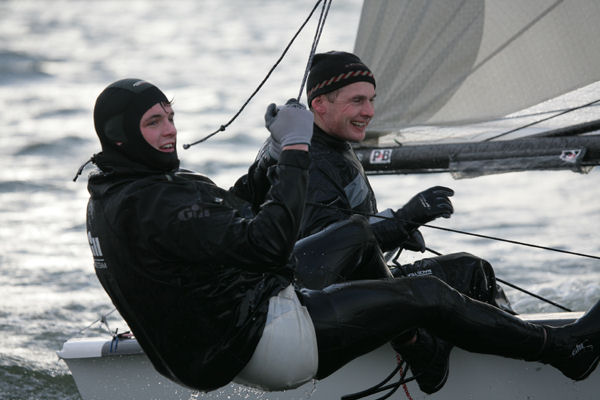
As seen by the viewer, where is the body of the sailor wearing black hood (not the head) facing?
to the viewer's right
